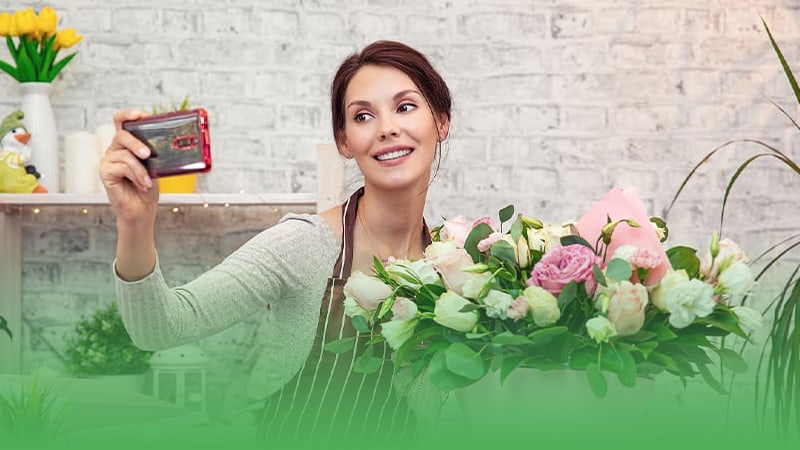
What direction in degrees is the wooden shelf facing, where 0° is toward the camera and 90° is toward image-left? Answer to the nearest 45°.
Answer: approximately 0°

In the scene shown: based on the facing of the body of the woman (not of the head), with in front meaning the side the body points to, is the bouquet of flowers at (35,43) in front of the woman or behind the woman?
behind

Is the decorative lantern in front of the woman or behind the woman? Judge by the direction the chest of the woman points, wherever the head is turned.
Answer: behind

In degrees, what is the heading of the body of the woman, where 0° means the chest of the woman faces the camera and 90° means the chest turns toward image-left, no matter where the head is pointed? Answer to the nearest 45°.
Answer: approximately 315°
